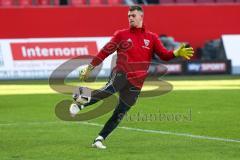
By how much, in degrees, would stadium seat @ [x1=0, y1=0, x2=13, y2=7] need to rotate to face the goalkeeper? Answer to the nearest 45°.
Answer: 0° — it already faces them

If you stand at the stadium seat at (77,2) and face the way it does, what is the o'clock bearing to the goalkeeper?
The goalkeeper is roughly at 12 o'clock from the stadium seat.

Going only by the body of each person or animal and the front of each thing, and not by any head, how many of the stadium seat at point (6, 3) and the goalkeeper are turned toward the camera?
2

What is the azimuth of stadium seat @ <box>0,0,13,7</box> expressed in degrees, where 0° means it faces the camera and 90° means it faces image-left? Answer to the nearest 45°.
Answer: approximately 0°

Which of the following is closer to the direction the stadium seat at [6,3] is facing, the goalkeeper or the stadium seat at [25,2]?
the goalkeeper

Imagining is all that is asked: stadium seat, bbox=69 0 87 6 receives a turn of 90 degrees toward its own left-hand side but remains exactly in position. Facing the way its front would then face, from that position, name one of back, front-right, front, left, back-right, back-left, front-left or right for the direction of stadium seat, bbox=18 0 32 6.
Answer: back

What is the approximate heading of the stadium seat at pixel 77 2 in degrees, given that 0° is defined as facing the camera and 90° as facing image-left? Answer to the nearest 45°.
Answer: approximately 0°

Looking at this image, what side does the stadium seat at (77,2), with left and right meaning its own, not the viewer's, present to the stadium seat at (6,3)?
right

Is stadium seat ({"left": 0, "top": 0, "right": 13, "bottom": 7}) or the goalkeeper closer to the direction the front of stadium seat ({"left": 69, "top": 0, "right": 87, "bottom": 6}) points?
the goalkeeper
